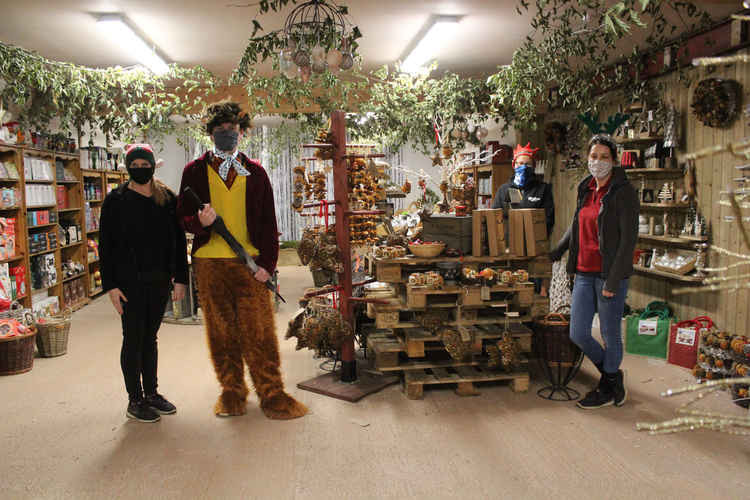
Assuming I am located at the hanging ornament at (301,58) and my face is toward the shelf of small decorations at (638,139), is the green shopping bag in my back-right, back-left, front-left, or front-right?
front-right

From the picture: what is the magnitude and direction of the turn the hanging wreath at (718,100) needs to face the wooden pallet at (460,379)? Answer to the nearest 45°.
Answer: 0° — it already faces it

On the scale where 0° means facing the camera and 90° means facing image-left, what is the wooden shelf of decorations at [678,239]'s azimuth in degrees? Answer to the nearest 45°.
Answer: approximately 45°

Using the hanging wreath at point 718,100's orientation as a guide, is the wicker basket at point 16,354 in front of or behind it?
in front

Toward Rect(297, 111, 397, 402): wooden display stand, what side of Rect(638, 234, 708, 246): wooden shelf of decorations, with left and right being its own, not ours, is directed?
front

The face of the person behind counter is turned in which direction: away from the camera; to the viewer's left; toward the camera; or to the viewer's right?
toward the camera

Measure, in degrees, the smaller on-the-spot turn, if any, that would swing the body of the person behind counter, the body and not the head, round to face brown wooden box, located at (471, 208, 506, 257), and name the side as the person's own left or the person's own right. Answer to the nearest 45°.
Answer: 0° — they already face it

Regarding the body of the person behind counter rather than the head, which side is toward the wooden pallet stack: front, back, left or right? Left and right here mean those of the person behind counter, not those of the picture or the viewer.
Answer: front

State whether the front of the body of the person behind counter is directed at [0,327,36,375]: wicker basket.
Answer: no

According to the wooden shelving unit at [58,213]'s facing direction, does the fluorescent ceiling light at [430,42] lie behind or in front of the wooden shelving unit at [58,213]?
in front

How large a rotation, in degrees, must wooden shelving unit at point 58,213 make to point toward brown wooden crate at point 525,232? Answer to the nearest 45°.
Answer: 0° — it already faces it

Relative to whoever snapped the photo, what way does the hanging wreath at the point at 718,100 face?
facing the viewer and to the left of the viewer

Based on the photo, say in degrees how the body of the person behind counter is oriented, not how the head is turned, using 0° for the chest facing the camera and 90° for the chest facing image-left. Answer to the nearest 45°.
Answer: approximately 0°

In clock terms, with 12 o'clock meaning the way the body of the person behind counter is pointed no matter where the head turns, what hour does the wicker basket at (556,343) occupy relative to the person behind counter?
The wicker basket is roughly at 12 o'clock from the person behind counter.

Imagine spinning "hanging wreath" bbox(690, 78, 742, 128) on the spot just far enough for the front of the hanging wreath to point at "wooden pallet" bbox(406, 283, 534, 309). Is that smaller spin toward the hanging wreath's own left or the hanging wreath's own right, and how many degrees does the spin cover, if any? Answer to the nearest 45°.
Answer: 0° — it already faces it

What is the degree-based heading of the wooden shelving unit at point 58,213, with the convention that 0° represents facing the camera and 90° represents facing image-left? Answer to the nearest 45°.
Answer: approximately 315°

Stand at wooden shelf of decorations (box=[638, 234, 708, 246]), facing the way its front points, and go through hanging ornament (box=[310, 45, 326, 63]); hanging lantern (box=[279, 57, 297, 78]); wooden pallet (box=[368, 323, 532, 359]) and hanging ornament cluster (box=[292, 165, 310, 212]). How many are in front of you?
4

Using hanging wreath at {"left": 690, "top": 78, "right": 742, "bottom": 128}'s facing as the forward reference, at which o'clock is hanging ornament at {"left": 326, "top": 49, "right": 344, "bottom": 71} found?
The hanging ornament is roughly at 12 o'clock from the hanging wreath.

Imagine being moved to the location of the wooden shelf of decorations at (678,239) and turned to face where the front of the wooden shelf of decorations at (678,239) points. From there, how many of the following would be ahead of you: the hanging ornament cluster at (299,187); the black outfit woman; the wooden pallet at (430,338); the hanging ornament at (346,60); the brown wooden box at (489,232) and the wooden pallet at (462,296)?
6

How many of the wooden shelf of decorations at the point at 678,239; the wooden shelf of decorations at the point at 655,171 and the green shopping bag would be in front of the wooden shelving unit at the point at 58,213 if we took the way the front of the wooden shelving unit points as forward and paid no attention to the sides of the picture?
3

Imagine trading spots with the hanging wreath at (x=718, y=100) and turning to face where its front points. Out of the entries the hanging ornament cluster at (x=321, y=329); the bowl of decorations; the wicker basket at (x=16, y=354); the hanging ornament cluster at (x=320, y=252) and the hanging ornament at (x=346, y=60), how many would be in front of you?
5

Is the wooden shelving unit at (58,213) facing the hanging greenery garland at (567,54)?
yes
